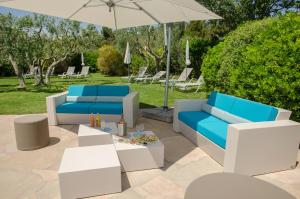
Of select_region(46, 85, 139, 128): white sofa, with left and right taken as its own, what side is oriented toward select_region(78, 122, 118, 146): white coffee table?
front

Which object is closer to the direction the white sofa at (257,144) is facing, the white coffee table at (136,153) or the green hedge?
the white coffee table

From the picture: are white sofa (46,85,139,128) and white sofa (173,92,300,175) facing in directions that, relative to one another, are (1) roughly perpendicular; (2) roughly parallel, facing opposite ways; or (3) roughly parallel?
roughly perpendicular

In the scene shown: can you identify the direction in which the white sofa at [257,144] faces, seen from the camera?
facing the viewer and to the left of the viewer

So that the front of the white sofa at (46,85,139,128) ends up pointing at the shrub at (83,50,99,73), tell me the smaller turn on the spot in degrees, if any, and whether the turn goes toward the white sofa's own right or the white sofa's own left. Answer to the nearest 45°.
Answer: approximately 180°

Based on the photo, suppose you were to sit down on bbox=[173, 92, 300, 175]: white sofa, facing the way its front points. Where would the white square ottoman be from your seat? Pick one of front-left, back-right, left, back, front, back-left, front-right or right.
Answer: front

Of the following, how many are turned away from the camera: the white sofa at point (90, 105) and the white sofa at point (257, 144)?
0

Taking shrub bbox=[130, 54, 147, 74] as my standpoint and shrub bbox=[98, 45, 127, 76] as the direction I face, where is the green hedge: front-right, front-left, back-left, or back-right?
back-left

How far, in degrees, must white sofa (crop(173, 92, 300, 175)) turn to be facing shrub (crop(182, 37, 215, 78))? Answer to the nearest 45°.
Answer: approximately 135° to its right

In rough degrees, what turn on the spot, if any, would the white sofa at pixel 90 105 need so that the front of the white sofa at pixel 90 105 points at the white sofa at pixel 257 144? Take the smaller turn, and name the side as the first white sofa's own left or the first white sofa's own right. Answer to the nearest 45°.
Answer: approximately 45° to the first white sofa's own left

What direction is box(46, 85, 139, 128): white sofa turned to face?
toward the camera

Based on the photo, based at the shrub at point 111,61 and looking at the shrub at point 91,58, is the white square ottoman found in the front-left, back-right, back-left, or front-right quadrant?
back-left

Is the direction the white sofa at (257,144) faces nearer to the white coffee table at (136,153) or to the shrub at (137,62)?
the white coffee table

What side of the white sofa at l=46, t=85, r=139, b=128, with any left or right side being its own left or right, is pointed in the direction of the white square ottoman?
front

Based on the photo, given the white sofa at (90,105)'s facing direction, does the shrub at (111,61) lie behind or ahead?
behind

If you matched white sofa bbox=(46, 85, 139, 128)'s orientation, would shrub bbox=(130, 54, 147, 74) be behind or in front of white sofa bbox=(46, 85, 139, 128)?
behind

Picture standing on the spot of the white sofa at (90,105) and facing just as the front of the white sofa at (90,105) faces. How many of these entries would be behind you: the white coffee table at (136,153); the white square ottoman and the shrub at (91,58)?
1
